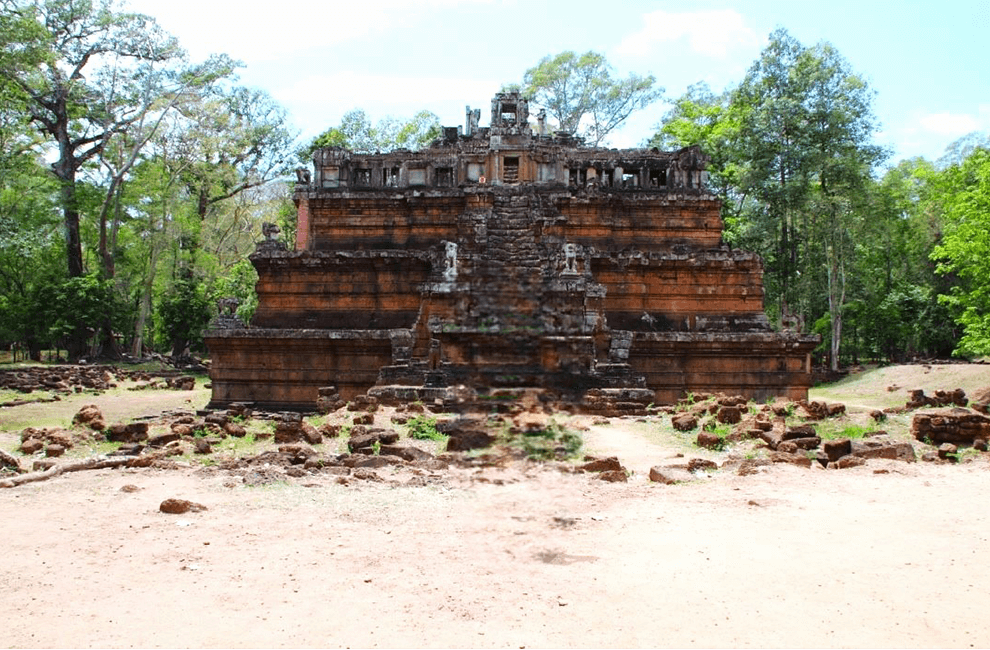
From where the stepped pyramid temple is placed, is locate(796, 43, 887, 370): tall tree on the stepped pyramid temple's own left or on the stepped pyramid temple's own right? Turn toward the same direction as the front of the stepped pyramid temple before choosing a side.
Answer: on the stepped pyramid temple's own left

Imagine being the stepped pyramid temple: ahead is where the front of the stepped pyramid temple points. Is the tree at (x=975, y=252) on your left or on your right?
on your left

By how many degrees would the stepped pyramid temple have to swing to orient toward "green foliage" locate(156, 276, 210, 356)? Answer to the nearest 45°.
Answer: approximately 135° to its right

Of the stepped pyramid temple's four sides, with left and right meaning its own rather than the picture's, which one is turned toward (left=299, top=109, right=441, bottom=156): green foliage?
back
